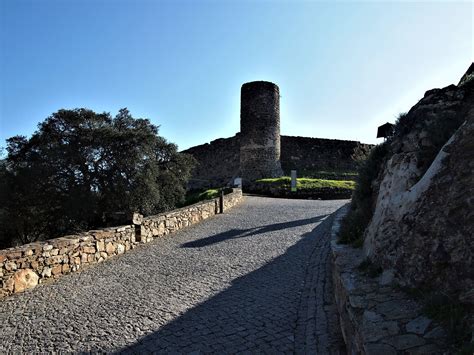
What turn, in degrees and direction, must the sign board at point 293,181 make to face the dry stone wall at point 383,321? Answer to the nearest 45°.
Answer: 0° — it already faces it

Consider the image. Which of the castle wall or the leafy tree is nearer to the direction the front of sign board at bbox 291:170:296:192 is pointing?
the leafy tree

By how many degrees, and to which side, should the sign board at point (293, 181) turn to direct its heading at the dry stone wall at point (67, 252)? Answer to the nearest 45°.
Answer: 0° — it already faces it

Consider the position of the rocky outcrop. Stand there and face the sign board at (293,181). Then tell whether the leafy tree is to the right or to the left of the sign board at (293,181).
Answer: left

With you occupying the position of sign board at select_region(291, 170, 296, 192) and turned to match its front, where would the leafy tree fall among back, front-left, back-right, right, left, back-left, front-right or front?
front-right

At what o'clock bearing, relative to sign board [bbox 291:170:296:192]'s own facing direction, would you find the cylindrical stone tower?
The cylindrical stone tower is roughly at 5 o'clock from the sign board.

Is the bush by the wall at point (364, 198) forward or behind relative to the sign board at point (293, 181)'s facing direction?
forward
